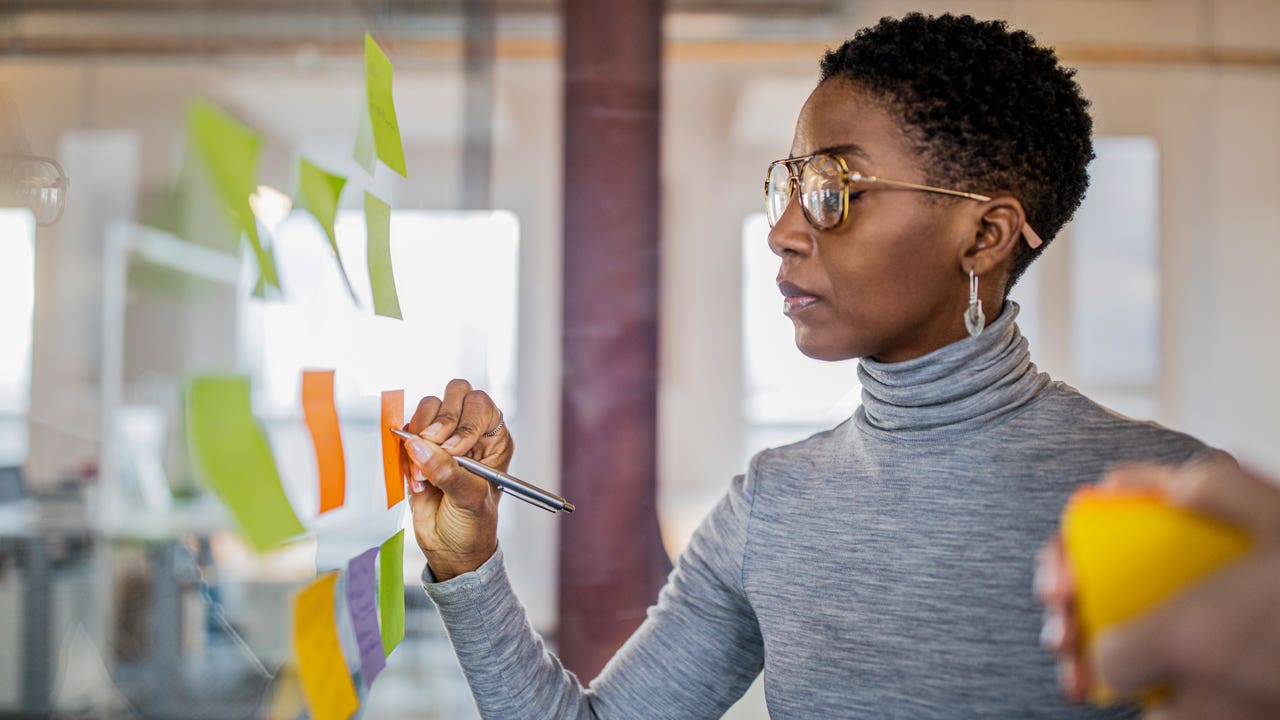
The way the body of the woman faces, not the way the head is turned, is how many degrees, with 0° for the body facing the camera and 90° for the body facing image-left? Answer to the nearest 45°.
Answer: approximately 45°

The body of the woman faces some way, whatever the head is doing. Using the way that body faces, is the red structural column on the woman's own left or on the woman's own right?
on the woman's own right

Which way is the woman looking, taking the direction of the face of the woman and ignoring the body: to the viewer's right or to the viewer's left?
to the viewer's left
